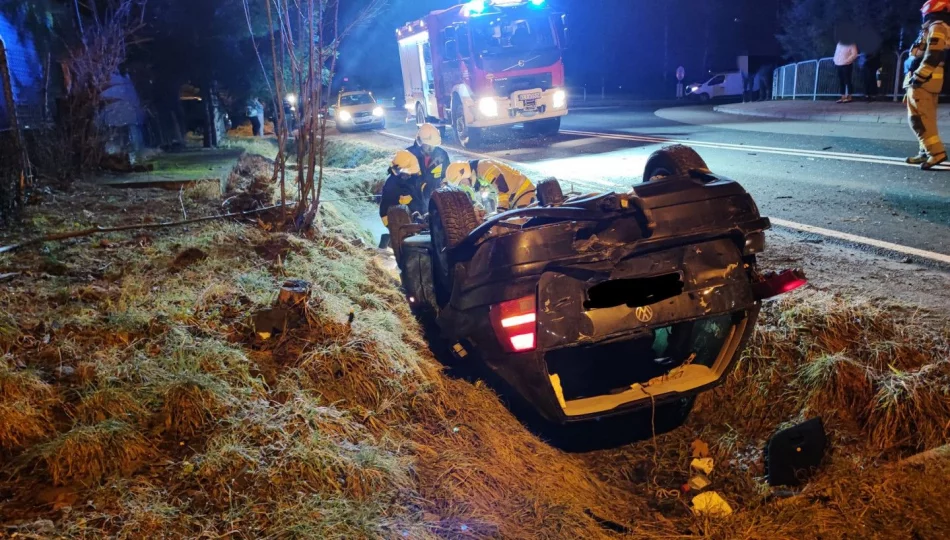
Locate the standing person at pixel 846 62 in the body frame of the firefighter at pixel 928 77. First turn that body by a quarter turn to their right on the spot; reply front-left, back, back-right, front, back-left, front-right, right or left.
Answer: front

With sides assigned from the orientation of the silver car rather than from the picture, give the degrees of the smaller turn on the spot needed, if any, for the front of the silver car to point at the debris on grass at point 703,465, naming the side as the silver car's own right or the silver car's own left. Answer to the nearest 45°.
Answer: approximately 45° to the silver car's own right

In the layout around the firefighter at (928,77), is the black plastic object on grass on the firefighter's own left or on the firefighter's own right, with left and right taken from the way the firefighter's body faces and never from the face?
on the firefighter's own left

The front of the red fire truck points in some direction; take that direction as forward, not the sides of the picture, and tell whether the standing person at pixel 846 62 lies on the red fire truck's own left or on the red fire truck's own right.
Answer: on the red fire truck's own left

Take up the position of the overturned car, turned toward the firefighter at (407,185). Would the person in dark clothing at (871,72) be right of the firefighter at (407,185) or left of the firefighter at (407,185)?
right

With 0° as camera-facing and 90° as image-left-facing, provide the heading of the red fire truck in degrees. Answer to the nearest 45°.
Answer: approximately 315°

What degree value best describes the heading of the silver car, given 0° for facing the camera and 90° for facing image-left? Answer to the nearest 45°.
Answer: approximately 315°

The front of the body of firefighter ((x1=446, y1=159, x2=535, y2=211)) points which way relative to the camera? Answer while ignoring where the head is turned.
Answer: to the viewer's left

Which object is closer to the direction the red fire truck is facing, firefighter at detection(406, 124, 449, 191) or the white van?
the firefighter

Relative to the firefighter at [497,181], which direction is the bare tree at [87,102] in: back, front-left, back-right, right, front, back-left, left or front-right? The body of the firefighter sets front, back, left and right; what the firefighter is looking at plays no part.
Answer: front-right

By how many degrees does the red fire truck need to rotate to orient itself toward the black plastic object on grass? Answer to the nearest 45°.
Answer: approximately 45° to its right

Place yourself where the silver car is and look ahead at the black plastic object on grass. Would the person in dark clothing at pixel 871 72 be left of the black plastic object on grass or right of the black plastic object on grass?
left

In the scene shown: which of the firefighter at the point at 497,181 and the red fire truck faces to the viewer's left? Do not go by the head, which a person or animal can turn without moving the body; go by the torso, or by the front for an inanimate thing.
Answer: the firefighter

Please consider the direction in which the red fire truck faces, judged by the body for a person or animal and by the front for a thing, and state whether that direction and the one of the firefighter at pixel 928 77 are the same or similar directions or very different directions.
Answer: very different directions

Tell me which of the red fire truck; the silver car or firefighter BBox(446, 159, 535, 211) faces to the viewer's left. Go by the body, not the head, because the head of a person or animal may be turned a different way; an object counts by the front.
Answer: the firefighter

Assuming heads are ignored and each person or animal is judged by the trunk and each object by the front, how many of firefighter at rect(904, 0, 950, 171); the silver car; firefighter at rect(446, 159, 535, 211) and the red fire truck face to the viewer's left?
2

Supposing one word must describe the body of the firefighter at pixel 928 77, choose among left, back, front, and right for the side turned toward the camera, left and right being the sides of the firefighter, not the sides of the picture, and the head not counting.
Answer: left
